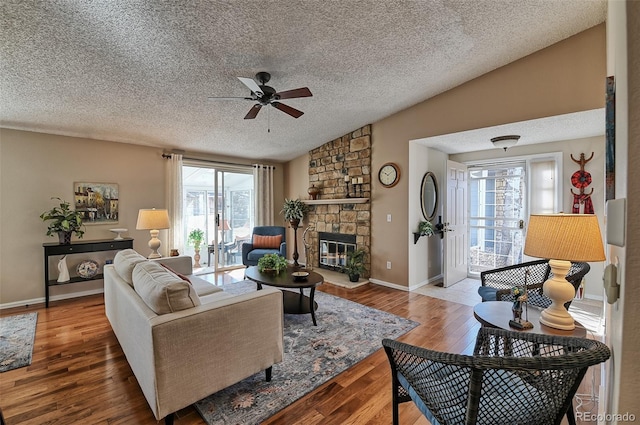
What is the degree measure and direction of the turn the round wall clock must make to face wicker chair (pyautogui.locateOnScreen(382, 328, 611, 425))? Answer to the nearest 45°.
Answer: approximately 45° to its left

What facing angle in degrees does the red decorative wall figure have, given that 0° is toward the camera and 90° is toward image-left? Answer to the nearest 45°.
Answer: approximately 0°

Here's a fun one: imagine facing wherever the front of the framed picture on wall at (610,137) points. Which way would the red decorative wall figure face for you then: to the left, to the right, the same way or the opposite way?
to the left

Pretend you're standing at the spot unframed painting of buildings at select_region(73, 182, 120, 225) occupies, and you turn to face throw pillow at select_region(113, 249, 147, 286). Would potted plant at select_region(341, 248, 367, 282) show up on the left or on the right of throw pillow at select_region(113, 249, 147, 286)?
left

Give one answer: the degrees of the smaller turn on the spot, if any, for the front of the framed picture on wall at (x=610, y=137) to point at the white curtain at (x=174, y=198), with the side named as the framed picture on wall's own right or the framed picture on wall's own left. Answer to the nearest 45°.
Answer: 0° — it already faces it

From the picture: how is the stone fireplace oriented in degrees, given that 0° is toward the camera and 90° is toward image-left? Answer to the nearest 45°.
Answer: approximately 45°

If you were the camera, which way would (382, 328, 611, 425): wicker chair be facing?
facing away from the viewer and to the left of the viewer

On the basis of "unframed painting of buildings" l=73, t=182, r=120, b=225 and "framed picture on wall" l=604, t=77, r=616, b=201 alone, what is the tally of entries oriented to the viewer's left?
1

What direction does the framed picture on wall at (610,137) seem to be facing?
to the viewer's left

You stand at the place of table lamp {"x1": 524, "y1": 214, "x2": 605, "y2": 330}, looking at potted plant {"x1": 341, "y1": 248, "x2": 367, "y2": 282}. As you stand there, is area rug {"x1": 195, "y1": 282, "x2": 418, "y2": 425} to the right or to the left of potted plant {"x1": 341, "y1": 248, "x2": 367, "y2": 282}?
left
